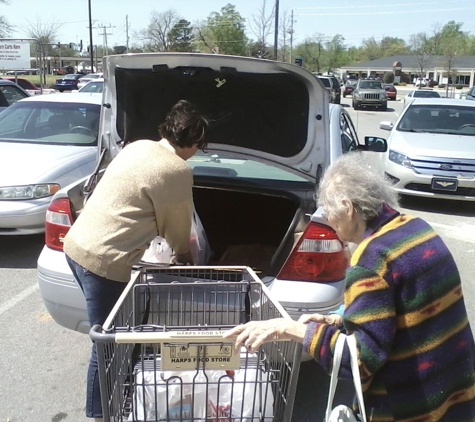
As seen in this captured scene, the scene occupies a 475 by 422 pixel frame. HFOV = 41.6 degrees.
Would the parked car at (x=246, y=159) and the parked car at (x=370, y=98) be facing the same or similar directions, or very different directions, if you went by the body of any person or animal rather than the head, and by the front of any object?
very different directions

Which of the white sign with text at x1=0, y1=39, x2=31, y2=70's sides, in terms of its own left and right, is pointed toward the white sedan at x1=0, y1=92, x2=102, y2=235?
front

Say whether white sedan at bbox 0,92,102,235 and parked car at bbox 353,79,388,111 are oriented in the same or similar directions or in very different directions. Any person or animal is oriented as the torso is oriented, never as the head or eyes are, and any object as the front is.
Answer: same or similar directions

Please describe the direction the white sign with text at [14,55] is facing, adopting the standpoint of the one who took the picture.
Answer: facing the viewer

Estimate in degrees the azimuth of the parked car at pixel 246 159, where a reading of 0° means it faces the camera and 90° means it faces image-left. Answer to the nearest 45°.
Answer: approximately 180°

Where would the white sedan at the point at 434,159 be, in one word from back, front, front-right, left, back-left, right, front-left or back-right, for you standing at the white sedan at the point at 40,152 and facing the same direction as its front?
back-left

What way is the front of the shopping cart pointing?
away from the camera

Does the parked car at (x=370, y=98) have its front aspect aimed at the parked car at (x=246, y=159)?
yes

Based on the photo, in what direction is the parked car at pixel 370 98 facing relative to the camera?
toward the camera

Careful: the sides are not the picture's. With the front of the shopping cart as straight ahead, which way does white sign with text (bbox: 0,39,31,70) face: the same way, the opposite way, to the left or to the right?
the opposite way

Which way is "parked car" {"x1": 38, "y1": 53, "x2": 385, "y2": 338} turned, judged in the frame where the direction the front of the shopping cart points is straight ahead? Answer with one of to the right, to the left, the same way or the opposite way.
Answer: the same way

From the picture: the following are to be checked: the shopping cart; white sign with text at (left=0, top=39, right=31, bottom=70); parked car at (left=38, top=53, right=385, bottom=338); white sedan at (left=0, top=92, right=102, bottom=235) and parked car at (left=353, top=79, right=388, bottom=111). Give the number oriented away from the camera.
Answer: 2

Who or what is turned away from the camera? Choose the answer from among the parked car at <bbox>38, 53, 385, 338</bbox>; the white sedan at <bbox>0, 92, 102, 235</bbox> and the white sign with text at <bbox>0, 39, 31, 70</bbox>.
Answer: the parked car

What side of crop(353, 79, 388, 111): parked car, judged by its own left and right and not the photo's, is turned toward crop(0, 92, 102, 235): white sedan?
front

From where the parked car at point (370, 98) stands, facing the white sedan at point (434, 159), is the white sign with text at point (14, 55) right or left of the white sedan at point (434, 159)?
right

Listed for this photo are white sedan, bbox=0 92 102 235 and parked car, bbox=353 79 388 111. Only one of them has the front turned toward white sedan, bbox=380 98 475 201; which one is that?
the parked car

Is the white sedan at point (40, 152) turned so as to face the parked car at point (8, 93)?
no

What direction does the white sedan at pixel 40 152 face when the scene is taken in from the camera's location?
facing the viewer and to the left of the viewer
